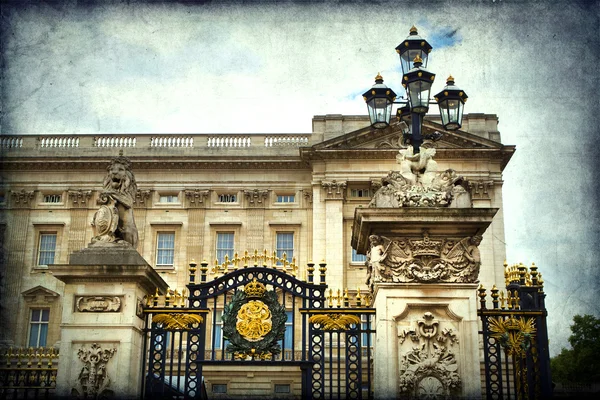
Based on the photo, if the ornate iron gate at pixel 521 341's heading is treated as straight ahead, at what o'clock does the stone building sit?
The stone building is roughly at 5 o'clock from the ornate iron gate.

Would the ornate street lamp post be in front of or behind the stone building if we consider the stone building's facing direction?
in front

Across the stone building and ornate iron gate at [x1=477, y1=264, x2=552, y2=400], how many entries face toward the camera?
2

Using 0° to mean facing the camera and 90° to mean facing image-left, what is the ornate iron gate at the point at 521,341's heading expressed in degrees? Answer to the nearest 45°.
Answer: approximately 0°

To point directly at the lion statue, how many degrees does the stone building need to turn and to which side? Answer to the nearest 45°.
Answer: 0° — it already faces it

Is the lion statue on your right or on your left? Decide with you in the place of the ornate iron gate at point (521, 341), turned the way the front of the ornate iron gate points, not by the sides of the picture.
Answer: on your right

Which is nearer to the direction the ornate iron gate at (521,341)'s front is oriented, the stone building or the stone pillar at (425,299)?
the stone pillar

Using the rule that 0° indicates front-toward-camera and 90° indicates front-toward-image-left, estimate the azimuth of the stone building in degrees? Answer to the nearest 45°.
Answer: approximately 0°

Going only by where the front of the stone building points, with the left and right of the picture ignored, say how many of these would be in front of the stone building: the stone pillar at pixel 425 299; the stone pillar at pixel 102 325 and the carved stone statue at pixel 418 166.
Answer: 3
